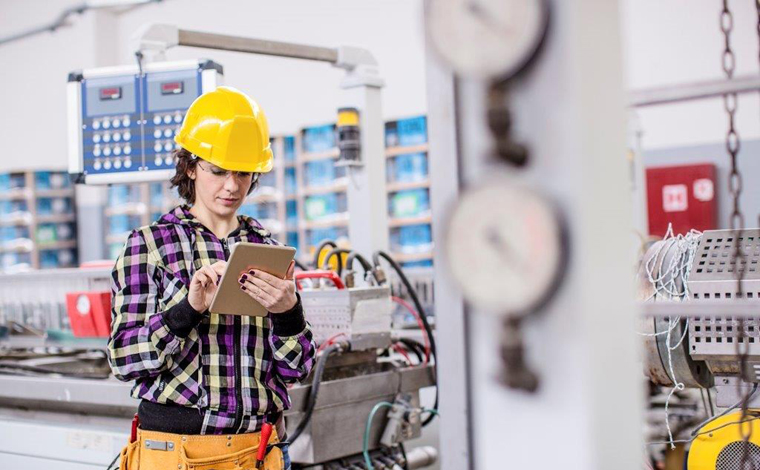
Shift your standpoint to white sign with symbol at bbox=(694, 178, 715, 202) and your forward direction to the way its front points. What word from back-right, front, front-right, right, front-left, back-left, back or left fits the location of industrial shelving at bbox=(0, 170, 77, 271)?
right

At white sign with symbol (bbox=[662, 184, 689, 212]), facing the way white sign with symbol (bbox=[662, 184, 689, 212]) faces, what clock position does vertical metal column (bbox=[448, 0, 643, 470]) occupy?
The vertical metal column is roughly at 12 o'clock from the white sign with symbol.

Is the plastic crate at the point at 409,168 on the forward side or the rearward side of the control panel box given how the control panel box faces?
on the rearward side

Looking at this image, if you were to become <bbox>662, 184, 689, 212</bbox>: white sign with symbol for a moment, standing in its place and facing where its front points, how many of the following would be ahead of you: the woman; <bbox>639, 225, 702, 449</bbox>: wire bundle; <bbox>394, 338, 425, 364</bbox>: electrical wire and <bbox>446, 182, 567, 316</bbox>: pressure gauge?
4

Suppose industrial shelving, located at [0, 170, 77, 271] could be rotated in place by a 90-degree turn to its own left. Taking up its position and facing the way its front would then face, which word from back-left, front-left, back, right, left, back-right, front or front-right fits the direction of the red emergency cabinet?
front-right

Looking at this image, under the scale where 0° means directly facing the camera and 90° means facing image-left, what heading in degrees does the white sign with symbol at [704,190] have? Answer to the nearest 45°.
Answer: approximately 0°

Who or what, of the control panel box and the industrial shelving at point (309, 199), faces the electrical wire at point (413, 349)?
the industrial shelving

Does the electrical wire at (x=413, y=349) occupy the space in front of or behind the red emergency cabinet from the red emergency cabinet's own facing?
in front

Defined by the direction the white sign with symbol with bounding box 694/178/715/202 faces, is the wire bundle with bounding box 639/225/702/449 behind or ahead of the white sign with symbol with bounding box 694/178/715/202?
ahead
